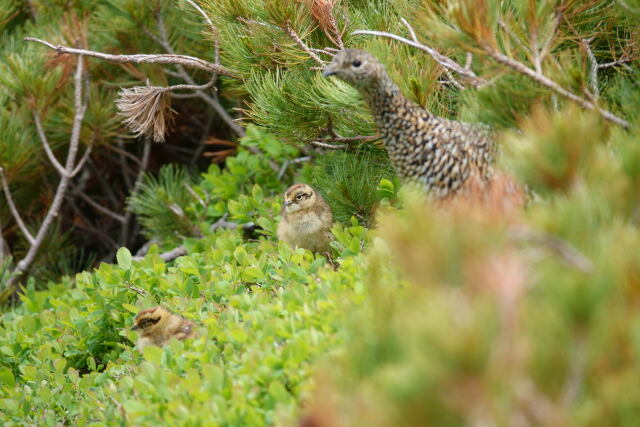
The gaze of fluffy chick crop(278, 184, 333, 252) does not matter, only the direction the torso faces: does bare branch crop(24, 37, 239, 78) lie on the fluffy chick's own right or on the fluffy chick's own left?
on the fluffy chick's own right

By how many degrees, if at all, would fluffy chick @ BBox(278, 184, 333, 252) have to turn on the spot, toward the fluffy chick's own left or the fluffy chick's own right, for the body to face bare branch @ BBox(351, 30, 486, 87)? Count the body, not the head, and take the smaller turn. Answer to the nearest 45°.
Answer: approximately 90° to the fluffy chick's own left

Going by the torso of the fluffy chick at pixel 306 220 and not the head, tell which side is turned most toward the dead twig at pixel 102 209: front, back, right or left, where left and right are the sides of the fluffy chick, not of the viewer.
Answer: right

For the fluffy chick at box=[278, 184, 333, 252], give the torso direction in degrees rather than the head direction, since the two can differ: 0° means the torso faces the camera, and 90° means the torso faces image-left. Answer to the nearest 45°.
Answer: approximately 45°
